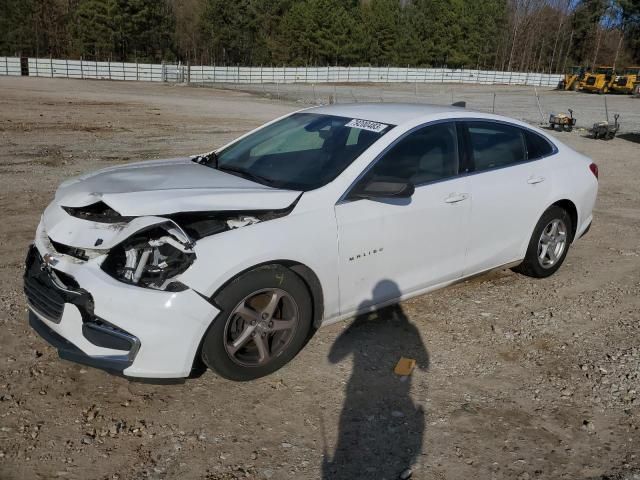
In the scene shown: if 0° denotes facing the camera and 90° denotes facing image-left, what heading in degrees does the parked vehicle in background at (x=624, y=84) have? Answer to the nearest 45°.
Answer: approximately 45°

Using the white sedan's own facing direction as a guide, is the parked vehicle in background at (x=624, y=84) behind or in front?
behind

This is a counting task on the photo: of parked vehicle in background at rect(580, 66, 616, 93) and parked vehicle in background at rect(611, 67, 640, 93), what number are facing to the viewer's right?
0

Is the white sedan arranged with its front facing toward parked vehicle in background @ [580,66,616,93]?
no

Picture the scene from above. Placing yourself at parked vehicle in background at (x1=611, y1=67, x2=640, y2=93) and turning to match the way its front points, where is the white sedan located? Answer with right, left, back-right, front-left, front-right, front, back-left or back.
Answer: front-left

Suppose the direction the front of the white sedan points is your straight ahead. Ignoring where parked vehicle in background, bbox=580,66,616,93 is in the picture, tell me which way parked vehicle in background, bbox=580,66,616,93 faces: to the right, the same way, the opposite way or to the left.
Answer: the same way

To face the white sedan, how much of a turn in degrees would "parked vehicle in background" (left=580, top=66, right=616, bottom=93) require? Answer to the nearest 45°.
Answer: approximately 45° to its left

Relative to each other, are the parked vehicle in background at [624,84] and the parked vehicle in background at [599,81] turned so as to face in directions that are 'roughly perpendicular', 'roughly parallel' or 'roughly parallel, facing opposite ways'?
roughly parallel
